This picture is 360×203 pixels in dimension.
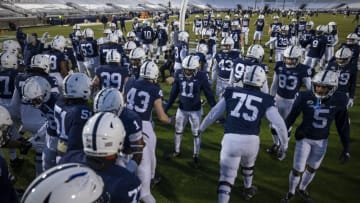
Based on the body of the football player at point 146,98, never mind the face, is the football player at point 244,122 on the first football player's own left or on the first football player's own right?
on the first football player's own right

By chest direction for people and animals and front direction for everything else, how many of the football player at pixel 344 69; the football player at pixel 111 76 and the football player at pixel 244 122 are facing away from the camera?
2

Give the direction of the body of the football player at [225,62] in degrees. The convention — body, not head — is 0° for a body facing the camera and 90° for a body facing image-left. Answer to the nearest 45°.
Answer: approximately 0°

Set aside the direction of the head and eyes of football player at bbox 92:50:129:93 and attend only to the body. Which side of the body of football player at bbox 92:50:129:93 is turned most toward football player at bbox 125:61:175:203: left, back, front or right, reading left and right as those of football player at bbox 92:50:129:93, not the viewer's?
back

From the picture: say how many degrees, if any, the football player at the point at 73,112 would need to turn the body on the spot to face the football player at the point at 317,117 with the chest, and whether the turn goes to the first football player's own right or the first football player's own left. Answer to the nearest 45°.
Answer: approximately 45° to the first football player's own right

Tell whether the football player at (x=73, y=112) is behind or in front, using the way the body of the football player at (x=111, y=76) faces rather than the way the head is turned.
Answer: behind

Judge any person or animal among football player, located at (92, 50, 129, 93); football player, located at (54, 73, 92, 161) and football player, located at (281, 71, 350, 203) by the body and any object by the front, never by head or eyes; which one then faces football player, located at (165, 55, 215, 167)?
football player, located at (54, 73, 92, 161)

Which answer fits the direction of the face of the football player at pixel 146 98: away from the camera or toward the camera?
away from the camera

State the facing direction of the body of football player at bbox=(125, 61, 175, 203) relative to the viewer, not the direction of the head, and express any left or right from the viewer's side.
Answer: facing away from the viewer and to the right of the viewer

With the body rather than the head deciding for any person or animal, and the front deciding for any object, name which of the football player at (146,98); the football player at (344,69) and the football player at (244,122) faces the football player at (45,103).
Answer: the football player at (344,69)

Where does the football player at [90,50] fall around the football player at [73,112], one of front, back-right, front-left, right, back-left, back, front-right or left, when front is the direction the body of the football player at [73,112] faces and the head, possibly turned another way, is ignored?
front-left

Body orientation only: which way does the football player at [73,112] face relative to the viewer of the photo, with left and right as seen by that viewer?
facing away from the viewer and to the right of the viewer
